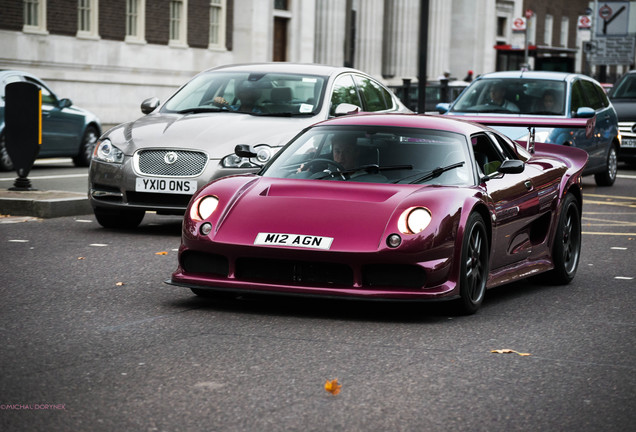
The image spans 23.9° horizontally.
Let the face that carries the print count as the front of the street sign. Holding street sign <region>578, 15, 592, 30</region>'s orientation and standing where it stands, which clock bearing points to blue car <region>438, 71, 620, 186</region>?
The blue car is roughly at 12 o'clock from the street sign.

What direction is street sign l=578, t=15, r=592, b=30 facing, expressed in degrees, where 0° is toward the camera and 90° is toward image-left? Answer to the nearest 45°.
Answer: approximately 0°

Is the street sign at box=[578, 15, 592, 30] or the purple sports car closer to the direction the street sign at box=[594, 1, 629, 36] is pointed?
the purple sports car

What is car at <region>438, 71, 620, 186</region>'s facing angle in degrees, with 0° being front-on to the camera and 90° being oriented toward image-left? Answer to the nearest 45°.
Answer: approximately 45°

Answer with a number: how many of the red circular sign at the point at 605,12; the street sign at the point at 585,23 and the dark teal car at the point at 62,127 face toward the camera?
2

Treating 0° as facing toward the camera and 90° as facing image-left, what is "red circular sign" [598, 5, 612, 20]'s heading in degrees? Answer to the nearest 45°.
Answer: approximately 0°

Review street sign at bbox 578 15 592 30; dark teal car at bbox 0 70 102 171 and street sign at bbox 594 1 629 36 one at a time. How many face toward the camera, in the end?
2

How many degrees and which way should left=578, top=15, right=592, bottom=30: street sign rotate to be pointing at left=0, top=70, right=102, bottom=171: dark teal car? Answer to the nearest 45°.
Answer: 0° — it already faces it

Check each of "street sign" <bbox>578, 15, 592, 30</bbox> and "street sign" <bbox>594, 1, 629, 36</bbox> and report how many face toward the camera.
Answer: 2
